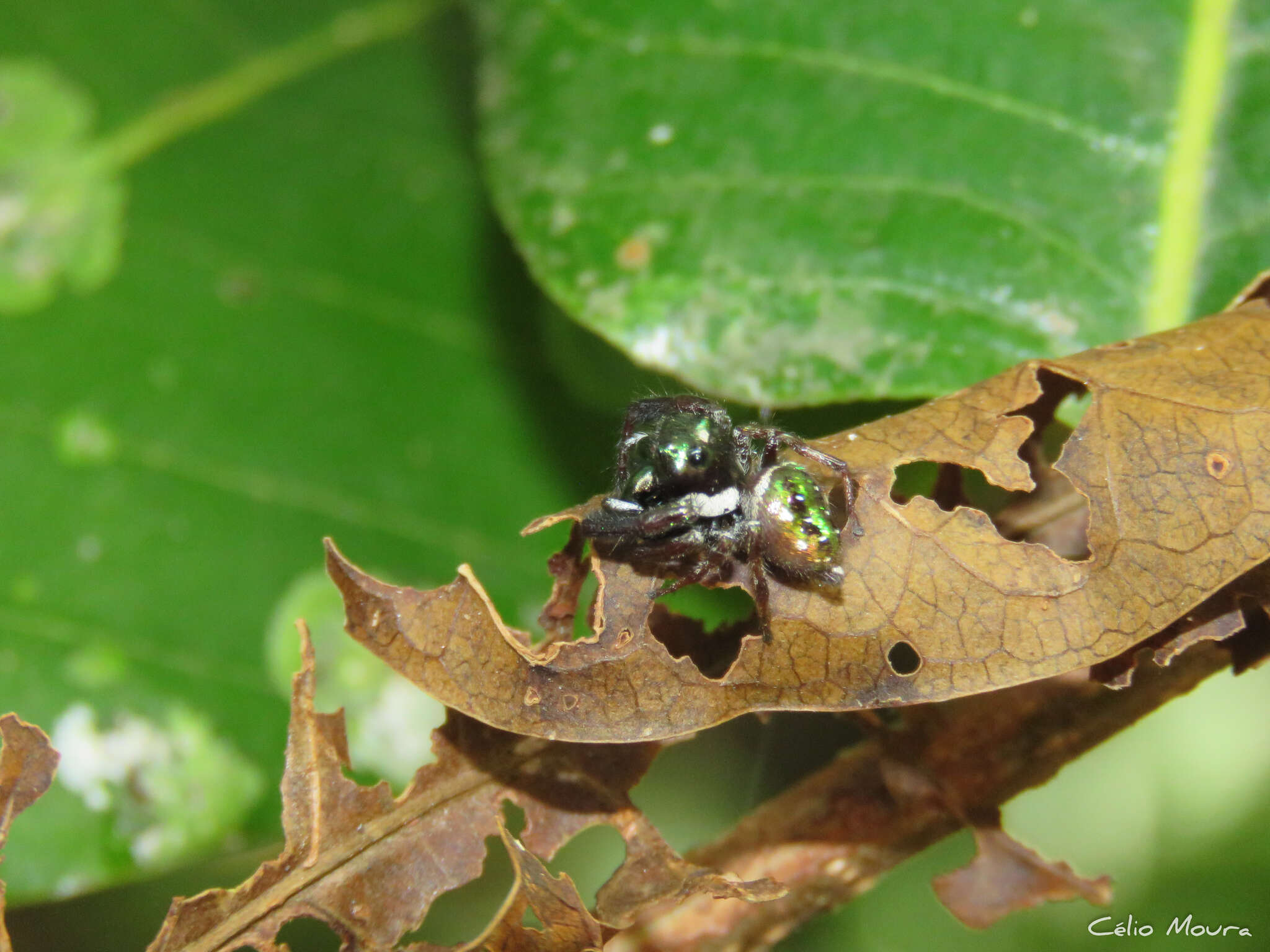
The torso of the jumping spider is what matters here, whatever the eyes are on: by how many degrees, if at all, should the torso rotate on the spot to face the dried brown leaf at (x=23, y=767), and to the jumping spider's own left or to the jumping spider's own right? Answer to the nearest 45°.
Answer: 0° — it already faces it

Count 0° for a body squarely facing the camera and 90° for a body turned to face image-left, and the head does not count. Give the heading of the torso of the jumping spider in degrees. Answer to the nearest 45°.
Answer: approximately 90°

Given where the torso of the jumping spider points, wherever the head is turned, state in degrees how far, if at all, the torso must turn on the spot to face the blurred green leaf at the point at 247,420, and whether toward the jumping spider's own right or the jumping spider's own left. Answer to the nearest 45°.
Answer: approximately 45° to the jumping spider's own right
